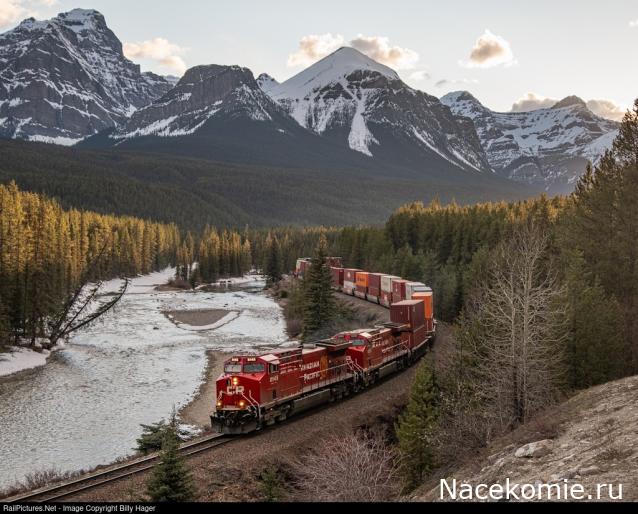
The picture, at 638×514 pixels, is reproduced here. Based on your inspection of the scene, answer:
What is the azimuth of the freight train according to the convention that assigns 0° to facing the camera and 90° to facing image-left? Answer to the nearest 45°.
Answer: approximately 45°

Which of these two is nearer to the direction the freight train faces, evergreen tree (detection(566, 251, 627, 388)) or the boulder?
the boulder

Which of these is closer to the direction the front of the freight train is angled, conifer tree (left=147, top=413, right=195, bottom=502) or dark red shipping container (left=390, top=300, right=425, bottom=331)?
the conifer tree

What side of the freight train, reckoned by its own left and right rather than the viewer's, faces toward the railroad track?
front

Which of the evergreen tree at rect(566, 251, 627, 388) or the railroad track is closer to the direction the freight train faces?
the railroad track

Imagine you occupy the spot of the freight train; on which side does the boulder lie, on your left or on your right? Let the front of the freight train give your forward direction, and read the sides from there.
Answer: on your left

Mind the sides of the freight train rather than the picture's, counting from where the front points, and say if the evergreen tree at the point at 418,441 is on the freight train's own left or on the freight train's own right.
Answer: on the freight train's own left

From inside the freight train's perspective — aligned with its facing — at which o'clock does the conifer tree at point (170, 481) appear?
The conifer tree is roughly at 11 o'clock from the freight train.

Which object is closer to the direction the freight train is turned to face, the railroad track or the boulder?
the railroad track
